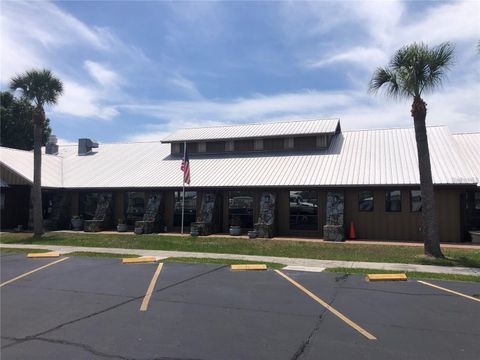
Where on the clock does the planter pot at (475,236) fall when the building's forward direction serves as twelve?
The planter pot is roughly at 10 o'clock from the building.

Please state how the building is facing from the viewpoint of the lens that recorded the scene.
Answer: facing the viewer
